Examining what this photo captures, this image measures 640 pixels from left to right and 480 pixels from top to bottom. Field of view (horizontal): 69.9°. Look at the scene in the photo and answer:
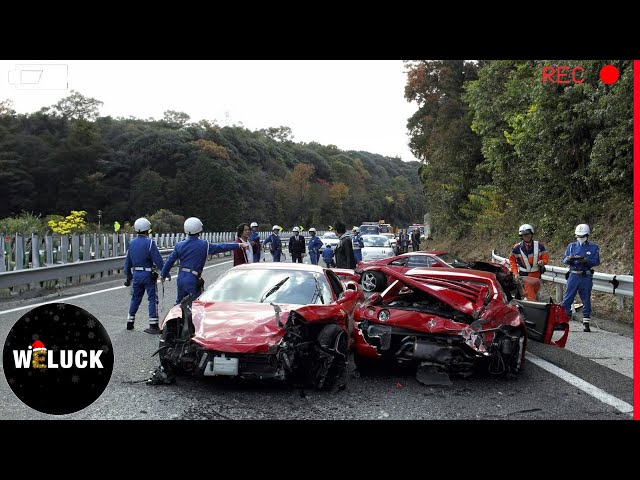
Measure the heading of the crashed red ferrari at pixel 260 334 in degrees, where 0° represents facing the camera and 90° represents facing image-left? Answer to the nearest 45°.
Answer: approximately 45°
